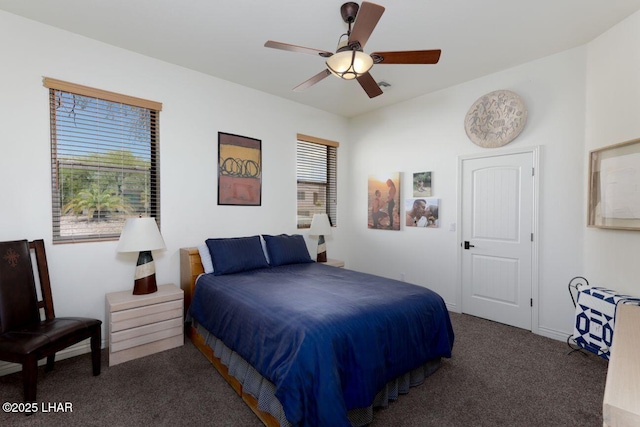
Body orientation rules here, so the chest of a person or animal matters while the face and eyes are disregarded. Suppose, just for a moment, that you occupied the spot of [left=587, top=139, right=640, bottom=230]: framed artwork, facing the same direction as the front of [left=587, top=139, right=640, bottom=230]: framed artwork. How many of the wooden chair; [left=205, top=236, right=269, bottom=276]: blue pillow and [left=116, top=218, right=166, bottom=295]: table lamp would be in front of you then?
3

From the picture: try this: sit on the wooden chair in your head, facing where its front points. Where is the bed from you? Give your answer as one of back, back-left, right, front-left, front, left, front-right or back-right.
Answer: front

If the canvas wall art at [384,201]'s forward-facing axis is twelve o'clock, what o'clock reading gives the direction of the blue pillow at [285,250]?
The blue pillow is roughly at 12 o'clock from the canvas wall art.

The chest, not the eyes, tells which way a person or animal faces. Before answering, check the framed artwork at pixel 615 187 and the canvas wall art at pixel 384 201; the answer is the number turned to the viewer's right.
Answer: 0

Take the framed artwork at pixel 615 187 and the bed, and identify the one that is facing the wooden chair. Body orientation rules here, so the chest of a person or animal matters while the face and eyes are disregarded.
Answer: the framed artwork

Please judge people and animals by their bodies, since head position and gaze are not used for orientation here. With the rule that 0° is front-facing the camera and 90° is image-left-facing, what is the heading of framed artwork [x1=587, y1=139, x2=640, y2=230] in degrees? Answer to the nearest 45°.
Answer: approximately 45°

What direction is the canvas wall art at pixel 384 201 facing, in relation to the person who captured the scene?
facing the viewer and to the left of the viewer

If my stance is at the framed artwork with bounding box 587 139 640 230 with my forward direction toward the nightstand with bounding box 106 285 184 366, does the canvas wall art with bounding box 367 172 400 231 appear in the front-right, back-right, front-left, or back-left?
front-right

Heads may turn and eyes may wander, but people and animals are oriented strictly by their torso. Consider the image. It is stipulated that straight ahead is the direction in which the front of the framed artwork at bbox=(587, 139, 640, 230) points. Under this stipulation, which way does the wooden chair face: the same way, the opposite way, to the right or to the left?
the opposite way

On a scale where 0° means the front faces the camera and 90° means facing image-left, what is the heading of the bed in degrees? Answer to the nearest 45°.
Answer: approximately 315°

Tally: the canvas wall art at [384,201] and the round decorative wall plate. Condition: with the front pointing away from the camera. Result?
0

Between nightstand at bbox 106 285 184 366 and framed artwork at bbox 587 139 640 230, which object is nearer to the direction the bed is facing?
the framed artwork

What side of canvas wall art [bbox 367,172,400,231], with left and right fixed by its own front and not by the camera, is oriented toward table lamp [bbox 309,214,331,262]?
front

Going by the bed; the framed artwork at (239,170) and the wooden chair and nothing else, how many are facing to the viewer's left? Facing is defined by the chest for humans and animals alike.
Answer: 0
